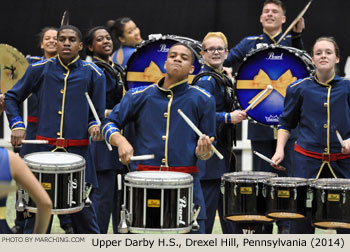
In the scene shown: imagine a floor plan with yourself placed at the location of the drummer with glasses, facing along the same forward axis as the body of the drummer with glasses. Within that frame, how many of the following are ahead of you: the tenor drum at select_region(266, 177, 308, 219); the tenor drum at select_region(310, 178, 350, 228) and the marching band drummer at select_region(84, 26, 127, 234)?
2

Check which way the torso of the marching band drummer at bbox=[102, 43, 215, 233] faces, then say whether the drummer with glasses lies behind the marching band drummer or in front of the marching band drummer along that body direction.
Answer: behind

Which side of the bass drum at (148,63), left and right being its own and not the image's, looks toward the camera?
front

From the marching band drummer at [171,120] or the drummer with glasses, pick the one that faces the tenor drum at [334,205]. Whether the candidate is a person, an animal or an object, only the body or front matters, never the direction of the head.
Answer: the drummer with glasses

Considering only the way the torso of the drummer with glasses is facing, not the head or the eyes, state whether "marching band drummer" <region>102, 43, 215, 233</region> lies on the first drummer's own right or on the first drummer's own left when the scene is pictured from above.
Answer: on the first drummer's own right

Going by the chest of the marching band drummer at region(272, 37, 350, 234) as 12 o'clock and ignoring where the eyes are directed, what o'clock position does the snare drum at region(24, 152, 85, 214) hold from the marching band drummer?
The snare drum is roughly at 2 o'clock from the marching band drummer.

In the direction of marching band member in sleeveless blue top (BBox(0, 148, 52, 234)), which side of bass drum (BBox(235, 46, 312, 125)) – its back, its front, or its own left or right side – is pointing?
front

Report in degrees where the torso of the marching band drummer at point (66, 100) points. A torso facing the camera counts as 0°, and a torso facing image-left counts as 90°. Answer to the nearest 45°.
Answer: approximately 0°
